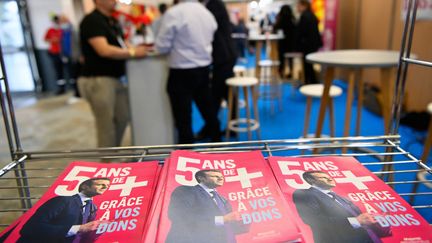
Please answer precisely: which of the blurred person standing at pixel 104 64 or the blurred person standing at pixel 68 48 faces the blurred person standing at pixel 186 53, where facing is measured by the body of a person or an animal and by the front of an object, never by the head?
the blurred person standing at pixel 104 64

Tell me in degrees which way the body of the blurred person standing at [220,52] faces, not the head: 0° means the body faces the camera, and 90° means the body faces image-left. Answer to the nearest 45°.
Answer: approximately 90°

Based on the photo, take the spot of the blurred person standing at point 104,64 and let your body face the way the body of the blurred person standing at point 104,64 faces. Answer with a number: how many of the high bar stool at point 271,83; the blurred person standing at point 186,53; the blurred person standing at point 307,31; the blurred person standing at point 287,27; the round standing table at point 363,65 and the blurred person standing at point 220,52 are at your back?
0

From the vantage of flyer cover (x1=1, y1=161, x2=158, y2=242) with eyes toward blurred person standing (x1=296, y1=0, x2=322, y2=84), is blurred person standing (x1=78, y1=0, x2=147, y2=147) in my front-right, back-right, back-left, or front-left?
front-left

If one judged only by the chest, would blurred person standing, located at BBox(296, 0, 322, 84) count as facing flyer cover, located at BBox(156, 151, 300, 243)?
no

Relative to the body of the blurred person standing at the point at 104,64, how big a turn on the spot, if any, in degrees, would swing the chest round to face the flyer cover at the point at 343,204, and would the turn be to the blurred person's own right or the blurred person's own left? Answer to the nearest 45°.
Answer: approximately 90° to the blurred person's own right

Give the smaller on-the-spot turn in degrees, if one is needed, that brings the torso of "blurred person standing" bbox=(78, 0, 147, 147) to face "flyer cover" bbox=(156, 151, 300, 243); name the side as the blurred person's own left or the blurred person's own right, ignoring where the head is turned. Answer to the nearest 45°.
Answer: approximately 90° to the blurred person's own right

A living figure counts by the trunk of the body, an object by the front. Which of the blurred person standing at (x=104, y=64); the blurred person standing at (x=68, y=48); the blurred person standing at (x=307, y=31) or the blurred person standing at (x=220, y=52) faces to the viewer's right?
the blurred person standing at (x=104, y=64)

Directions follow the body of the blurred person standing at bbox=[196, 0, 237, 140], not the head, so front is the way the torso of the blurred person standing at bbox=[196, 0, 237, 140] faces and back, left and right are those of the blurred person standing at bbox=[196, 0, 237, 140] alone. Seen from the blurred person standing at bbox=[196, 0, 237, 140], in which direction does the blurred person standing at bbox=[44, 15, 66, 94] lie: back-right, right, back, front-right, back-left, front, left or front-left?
front-right

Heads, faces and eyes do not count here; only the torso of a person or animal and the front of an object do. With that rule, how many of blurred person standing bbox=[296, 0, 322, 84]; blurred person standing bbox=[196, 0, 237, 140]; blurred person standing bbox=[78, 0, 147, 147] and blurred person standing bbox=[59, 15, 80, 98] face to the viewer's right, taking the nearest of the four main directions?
1

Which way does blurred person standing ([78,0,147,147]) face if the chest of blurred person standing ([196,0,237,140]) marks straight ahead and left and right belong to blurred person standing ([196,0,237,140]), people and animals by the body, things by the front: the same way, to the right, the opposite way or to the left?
the opposite way

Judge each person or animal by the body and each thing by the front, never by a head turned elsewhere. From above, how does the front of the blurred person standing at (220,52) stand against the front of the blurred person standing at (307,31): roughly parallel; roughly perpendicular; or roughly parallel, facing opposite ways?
roughly parallel

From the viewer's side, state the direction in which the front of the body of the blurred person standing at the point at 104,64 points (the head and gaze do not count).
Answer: to the viewer's right

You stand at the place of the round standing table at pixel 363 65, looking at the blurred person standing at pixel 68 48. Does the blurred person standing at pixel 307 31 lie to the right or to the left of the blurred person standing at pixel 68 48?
right
